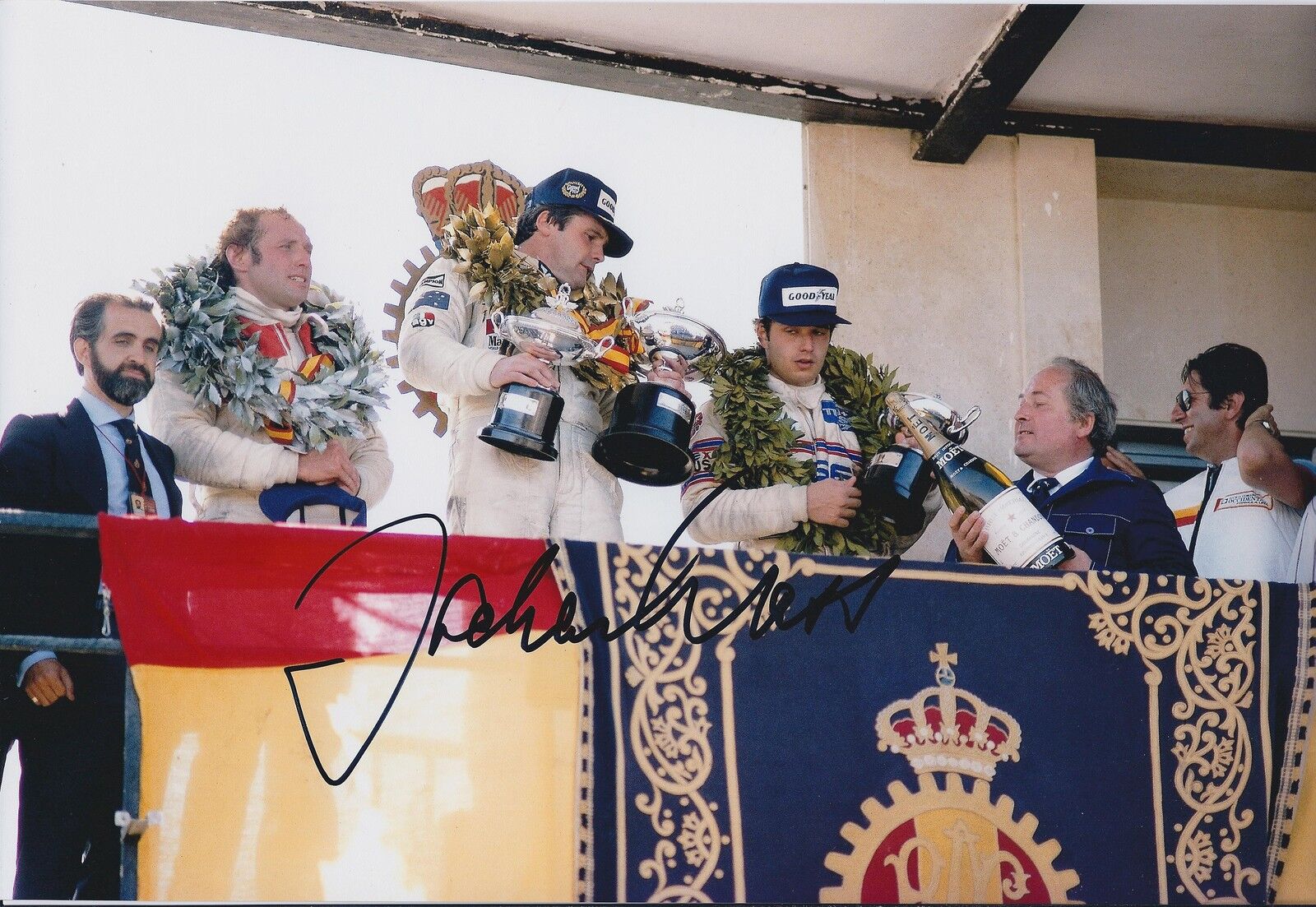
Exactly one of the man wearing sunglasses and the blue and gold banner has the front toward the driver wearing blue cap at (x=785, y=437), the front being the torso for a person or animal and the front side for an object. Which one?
the man wearing sunglasses

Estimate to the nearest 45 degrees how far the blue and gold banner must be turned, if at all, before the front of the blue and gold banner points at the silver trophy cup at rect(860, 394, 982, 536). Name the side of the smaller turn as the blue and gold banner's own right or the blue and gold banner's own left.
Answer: approximately 180°

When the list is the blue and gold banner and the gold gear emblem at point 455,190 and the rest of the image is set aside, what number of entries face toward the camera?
2

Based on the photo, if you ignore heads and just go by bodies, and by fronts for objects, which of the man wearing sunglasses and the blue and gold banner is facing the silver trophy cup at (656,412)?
the man wearing sunglasses

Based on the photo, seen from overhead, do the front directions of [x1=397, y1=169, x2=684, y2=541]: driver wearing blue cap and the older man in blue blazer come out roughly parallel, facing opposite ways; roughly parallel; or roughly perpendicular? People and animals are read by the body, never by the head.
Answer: roughly perpendicular

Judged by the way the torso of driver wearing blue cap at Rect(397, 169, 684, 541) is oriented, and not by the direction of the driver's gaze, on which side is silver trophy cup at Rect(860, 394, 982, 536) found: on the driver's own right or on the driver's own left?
on the driver's own left

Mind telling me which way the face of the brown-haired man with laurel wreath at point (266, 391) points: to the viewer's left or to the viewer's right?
to the viewer's right

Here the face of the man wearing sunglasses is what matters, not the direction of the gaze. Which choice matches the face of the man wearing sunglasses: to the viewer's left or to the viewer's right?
to the viewer's left

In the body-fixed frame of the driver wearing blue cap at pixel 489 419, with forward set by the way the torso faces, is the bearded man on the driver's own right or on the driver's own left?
on the driver's own right

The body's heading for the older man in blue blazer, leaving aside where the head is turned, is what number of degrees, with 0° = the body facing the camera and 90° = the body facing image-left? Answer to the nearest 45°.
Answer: approximately 45°

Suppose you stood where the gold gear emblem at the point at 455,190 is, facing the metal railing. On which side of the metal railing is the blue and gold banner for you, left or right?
left

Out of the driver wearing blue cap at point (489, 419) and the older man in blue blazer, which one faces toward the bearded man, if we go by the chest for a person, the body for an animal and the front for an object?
the older man in blue blazer
